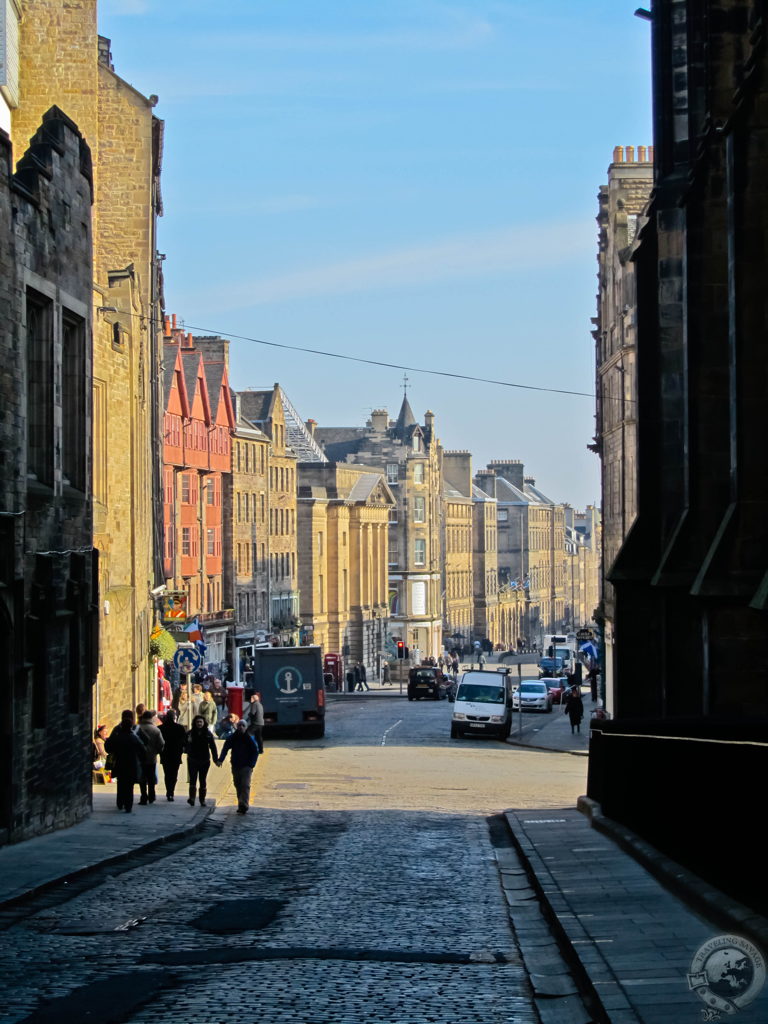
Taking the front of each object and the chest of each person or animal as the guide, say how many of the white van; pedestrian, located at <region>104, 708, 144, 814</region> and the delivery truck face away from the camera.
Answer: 2

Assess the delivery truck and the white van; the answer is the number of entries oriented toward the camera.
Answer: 1

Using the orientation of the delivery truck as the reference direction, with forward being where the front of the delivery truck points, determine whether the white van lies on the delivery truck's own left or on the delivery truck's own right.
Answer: on the delivery truck's own right

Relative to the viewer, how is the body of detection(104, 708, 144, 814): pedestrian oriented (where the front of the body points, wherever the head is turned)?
away from the camera

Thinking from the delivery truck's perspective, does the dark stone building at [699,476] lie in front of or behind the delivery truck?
behind

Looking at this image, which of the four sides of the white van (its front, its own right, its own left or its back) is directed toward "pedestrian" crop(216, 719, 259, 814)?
front

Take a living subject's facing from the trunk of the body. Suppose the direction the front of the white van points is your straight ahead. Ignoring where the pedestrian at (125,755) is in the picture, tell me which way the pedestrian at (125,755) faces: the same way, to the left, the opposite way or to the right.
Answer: the opposite way

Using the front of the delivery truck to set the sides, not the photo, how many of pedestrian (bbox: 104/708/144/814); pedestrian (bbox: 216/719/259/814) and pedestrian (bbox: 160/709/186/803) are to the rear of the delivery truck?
3

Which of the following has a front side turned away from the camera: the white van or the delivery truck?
the delivery truck

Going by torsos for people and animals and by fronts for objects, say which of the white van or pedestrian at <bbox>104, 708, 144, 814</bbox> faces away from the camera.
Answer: the pedestrian

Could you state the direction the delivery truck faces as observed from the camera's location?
facing away from the viewer

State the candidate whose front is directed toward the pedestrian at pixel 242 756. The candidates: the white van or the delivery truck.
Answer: the white van

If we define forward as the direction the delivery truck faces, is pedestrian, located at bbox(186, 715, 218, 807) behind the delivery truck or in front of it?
behind
